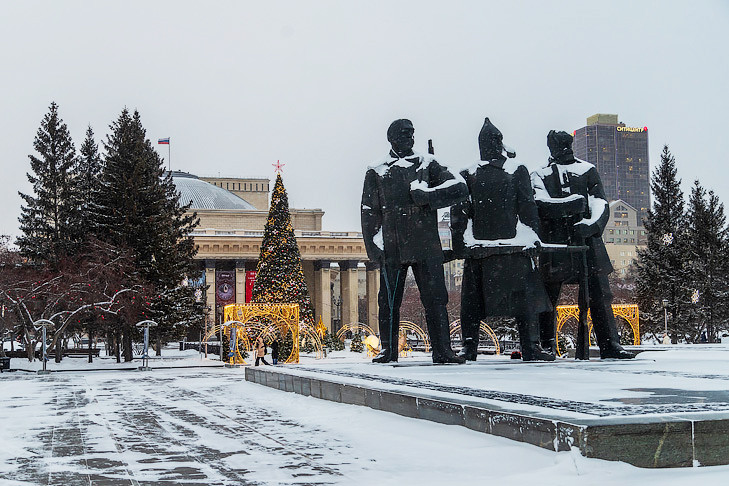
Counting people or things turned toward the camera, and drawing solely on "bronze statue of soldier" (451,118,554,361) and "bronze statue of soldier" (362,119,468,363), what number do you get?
2

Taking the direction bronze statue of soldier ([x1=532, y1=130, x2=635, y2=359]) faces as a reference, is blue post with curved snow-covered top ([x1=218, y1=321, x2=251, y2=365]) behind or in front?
behind

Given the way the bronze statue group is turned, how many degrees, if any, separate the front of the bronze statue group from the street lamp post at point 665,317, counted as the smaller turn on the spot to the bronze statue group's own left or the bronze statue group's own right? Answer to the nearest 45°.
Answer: approximately 180°

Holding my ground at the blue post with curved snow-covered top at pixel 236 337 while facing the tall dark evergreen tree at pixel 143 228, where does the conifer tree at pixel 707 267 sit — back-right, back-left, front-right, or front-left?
back-right

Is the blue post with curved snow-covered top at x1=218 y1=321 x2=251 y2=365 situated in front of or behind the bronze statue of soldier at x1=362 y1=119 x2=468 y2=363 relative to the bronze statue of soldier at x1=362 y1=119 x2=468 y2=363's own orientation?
behind

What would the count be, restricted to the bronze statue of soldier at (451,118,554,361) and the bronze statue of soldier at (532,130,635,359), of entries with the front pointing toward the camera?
2

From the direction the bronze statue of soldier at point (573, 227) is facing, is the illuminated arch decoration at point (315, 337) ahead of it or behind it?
behind

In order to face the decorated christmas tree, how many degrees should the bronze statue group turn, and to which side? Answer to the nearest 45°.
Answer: approximately 180°

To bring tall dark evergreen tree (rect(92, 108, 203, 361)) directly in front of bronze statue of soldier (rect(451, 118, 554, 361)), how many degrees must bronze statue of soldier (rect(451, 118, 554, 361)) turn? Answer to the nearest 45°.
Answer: approximately 135° to its right
